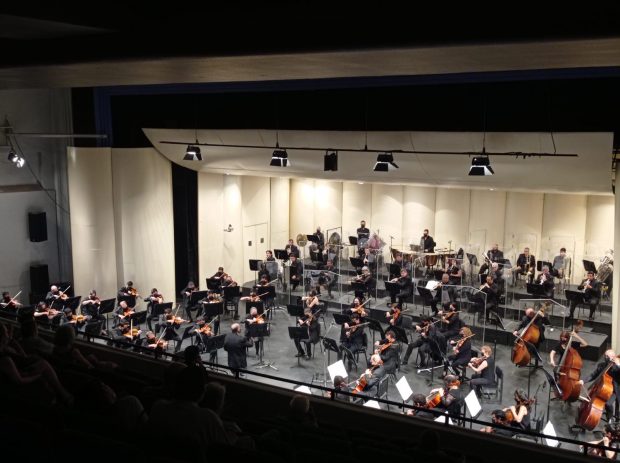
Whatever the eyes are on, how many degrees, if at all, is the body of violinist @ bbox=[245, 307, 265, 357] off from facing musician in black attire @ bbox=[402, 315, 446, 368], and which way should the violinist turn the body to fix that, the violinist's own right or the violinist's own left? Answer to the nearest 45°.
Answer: approximately 90° to the violinist's own left

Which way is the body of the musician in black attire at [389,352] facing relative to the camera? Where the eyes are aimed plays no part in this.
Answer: to the viewer's left

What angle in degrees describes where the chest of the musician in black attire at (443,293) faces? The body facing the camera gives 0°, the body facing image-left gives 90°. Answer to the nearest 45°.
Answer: approximately 45°

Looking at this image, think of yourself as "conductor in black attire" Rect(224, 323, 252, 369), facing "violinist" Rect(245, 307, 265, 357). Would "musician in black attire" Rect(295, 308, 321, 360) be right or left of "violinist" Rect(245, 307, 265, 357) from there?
right

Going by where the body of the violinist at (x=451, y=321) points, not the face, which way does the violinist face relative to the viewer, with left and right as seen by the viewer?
facing to the left of the viewer

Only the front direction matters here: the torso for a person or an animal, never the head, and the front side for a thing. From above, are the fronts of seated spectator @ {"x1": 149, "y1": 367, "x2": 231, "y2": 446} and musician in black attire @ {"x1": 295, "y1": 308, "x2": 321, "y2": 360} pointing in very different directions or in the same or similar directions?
very different directions

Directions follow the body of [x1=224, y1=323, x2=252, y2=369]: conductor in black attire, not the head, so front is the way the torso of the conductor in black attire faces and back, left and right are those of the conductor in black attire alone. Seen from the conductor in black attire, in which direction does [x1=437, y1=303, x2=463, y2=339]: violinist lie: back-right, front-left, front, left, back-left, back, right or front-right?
front-right

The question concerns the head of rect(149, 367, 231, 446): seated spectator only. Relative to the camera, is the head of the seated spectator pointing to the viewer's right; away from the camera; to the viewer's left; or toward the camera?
away from the camera

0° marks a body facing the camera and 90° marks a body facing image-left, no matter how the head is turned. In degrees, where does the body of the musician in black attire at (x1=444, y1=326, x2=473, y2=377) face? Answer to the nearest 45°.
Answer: approximately 90°
